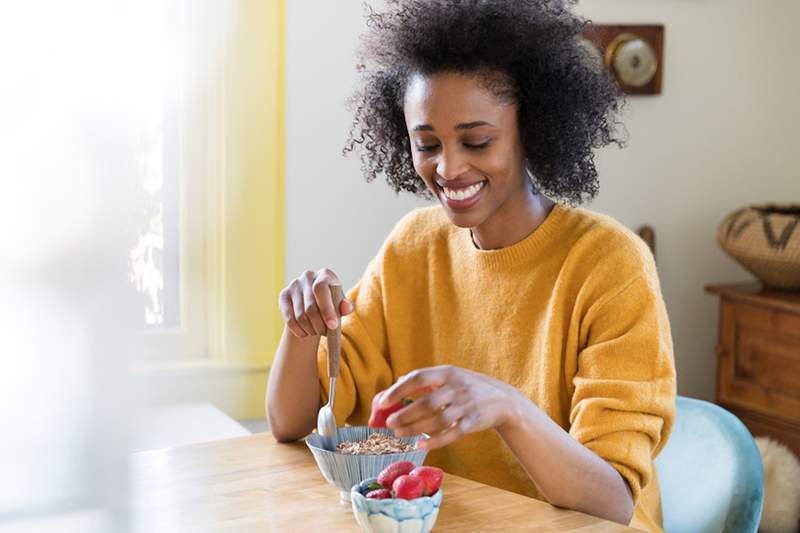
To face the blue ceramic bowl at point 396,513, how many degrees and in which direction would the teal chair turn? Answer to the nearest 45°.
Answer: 0° — it already faces it

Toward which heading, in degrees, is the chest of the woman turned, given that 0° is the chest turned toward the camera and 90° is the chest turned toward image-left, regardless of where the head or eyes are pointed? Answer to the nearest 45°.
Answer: approximately 45°

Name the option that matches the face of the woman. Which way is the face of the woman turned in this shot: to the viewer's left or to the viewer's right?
to the viewer's left

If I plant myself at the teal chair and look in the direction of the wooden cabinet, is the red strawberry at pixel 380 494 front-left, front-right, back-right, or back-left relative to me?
back-left

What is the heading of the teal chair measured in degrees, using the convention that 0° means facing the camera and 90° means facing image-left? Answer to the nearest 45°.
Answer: approximately 45°

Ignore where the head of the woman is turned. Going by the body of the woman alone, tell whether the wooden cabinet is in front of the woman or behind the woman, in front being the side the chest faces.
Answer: behind
